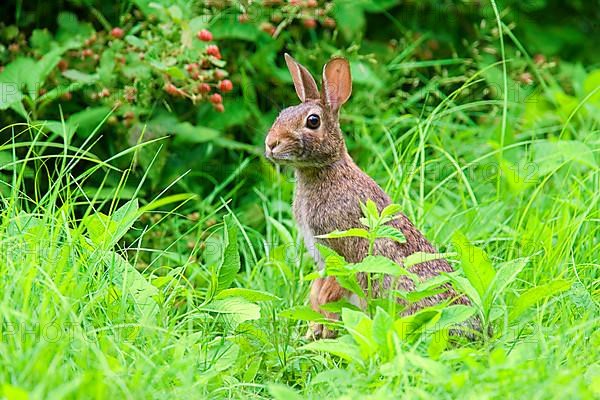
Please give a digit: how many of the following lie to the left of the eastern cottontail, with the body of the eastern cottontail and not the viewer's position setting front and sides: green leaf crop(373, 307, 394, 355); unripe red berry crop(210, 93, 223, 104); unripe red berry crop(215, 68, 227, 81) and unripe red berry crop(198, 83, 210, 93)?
1

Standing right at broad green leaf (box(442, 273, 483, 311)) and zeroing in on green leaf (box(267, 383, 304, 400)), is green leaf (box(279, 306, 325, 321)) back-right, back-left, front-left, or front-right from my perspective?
front-right

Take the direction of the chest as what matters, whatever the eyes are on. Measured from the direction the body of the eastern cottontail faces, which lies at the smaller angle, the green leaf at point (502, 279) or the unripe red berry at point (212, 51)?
the unripe red berry

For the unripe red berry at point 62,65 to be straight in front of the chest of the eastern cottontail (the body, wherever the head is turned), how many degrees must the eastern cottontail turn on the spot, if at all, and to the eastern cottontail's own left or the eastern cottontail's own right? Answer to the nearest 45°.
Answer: approximately 45° to the eastern cottontail's own right

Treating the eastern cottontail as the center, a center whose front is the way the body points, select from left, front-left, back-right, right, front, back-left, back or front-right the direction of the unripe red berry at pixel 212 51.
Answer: front-right

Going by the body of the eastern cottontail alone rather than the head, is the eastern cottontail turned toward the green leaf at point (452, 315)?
no

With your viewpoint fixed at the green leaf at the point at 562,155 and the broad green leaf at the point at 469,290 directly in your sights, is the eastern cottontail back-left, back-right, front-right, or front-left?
front-right

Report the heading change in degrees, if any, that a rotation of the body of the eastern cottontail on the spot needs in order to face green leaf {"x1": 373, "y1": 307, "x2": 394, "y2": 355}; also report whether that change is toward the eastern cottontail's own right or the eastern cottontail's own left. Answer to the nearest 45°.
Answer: approximately 90° to the eastern cottontail's own left

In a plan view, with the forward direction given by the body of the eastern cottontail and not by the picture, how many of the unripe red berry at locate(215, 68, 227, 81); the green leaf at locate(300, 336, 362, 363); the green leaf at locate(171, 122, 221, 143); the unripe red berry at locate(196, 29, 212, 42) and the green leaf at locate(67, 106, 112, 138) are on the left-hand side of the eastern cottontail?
1

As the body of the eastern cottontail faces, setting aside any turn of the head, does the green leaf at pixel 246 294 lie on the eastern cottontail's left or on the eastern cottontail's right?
on the eastern cottontail's left

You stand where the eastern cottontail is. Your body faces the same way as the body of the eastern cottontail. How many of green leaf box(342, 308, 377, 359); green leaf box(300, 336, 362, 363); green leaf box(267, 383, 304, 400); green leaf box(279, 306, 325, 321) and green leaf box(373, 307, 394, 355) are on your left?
5

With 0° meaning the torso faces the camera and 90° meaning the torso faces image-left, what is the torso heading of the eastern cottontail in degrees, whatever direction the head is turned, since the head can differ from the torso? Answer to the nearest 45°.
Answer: approximately 90°

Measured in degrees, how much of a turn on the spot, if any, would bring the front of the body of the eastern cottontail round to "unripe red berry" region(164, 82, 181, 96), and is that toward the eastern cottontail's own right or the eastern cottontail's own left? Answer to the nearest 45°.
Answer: approximately 45° to the eastern cottontail's own right

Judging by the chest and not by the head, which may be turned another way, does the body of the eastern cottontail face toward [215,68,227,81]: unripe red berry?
no

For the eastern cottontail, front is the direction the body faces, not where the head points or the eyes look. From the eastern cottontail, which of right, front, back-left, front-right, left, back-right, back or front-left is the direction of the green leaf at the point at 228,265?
front-left

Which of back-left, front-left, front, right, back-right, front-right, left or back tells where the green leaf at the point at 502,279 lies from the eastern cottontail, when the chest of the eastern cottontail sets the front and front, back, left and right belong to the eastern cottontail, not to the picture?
back-left

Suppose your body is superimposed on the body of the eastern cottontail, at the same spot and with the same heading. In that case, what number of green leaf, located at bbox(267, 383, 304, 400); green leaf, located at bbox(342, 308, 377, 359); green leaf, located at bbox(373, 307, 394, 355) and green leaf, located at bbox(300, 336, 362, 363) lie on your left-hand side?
4

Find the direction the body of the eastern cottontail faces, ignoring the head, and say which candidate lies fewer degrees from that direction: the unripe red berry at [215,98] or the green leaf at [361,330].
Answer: the unripe red berry

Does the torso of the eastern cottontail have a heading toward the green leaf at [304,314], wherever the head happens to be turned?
no
